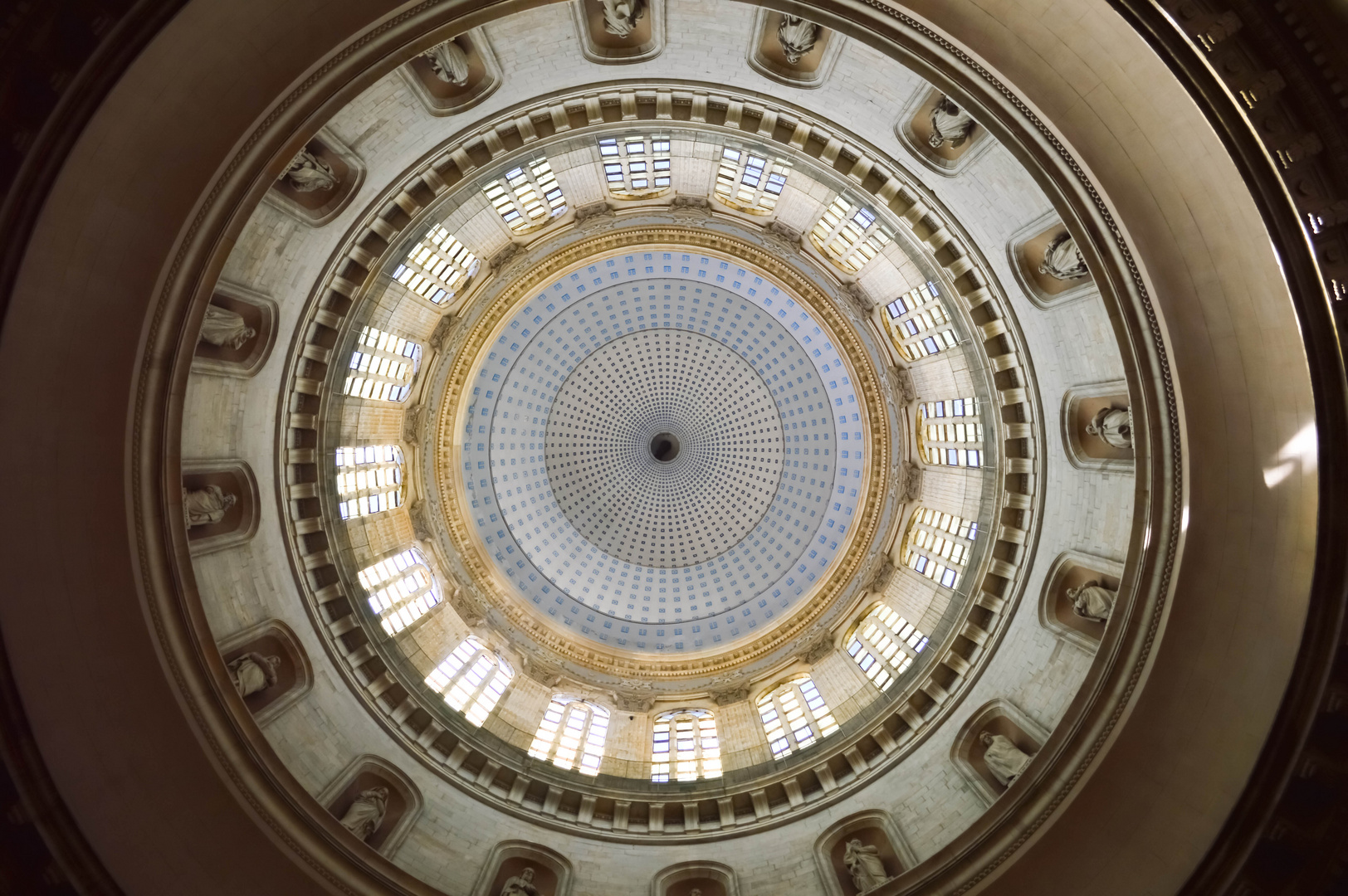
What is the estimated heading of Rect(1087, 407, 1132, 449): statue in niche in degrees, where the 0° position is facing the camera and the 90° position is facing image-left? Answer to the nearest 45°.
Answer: approximately 0°

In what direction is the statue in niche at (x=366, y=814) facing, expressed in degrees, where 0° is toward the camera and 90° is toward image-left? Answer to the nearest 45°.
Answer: approximately 0°

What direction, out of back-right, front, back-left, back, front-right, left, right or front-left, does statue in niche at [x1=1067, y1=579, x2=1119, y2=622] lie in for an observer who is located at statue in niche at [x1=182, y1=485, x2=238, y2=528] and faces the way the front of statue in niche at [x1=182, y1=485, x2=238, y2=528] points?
front-left

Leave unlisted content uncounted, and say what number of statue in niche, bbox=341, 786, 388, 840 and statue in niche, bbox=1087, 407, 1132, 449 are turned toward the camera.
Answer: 2
